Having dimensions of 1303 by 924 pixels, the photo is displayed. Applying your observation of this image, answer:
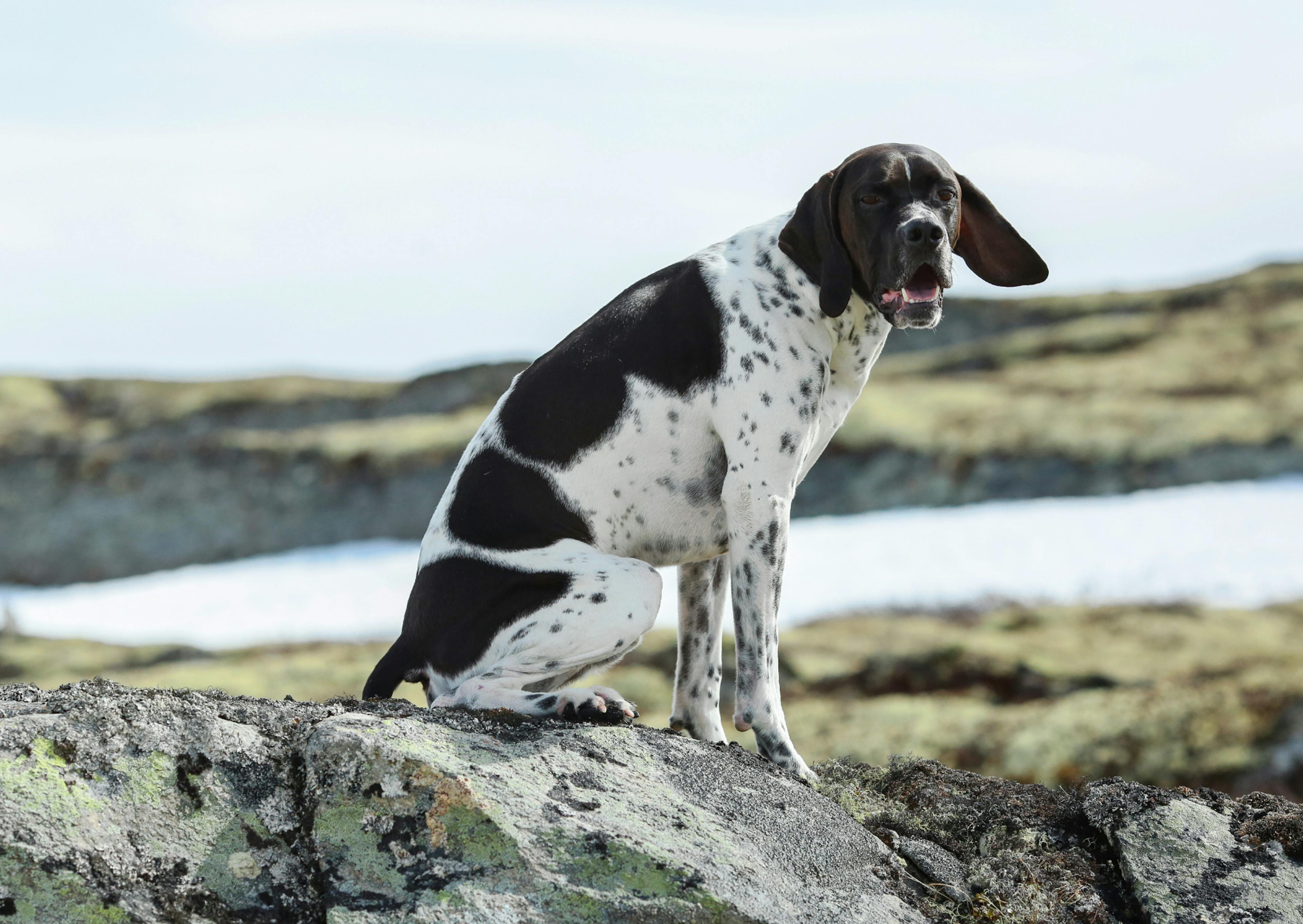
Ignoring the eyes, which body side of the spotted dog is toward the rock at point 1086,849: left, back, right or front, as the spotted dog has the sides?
front

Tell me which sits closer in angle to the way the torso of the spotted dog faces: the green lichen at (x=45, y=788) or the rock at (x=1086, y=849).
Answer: the rock

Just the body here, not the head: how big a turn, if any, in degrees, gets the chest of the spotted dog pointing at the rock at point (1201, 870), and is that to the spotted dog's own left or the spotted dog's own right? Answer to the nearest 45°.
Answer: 0° — it already faces it

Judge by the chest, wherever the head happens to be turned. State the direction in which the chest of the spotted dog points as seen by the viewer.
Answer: to the viewer's right
